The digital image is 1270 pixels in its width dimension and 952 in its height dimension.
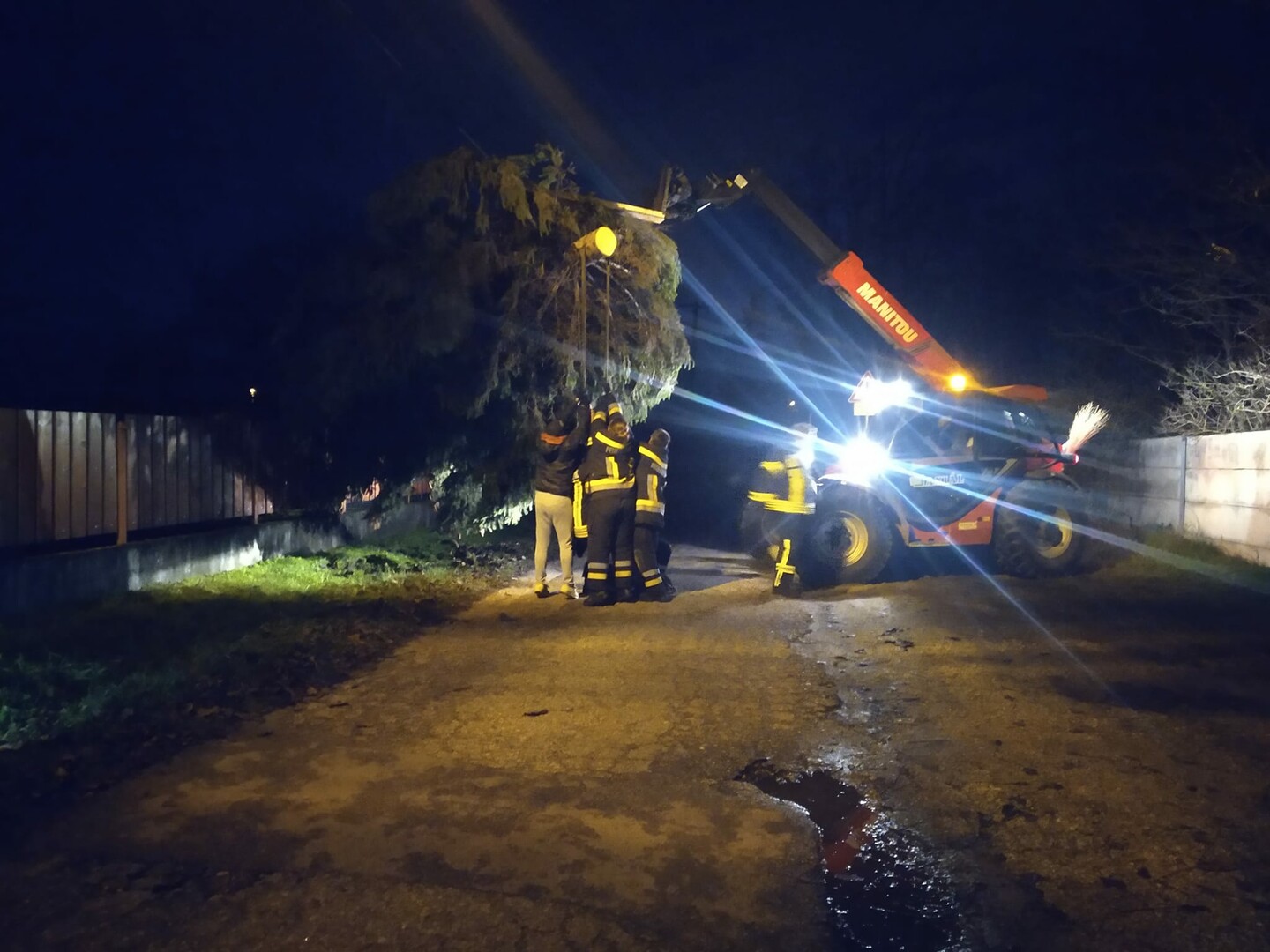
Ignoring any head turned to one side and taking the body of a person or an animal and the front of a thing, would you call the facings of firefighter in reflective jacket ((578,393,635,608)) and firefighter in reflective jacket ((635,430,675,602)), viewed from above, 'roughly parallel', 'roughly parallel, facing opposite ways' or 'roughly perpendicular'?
roughly parallel

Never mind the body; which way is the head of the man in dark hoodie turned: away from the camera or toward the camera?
away from the camera

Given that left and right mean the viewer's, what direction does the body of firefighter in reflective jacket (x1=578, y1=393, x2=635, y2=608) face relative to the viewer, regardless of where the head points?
facing away from the viewer

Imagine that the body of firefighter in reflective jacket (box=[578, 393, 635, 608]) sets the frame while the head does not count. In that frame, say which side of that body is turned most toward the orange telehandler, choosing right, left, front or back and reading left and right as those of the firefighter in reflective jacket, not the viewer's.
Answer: right

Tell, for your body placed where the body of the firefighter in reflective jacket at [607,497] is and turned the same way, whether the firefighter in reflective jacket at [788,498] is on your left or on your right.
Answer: on your right

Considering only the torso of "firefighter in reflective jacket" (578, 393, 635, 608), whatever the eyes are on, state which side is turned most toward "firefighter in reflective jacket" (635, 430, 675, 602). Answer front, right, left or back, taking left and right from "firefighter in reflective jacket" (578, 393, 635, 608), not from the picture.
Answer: right

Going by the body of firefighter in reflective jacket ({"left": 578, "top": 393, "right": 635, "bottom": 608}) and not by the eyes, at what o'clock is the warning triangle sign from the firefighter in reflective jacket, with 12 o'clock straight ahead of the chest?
The warning triangle sign is roughly at 2 o'clock from the firefighter in reflective jacket.
